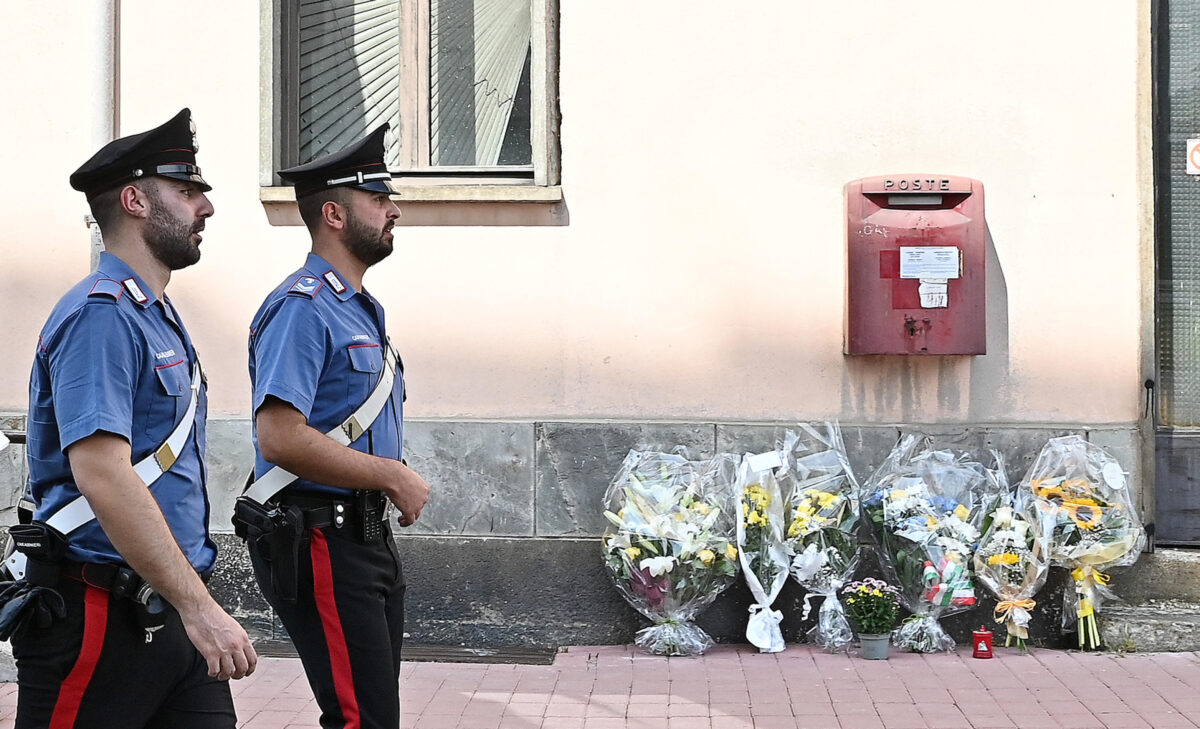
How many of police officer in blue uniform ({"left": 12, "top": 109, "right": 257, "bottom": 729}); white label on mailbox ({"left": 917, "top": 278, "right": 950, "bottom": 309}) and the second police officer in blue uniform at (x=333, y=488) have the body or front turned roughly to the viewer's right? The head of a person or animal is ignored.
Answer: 2

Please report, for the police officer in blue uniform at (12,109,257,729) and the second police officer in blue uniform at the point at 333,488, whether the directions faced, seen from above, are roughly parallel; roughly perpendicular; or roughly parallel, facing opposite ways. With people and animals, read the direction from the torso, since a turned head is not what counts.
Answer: roughly parallel

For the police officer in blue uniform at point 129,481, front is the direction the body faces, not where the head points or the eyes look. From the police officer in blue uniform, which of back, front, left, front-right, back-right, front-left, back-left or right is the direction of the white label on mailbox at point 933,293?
front-left

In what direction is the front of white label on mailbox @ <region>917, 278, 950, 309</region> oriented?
toward the camera

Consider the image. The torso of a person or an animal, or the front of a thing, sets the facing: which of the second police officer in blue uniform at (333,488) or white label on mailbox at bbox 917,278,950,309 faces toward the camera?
the white label on mailbox

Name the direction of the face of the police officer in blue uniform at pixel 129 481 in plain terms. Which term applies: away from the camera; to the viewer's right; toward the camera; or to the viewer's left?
to the viewer's right

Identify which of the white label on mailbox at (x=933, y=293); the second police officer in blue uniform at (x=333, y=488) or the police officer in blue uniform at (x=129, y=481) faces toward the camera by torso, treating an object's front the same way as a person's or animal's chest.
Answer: the white label on mailbox

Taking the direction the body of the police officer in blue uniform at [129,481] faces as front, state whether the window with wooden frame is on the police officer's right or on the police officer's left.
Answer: on the police officer's left

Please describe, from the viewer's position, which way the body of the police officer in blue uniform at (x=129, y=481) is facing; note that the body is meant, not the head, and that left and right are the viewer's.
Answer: facing to the right of the viewer

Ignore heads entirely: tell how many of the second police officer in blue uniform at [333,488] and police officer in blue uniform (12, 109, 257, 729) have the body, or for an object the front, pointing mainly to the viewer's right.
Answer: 2

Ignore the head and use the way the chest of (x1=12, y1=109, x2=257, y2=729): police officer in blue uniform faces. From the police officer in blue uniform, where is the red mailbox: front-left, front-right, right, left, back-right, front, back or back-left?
front-left

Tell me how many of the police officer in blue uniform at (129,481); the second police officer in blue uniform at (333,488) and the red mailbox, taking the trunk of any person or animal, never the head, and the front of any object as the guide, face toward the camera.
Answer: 1

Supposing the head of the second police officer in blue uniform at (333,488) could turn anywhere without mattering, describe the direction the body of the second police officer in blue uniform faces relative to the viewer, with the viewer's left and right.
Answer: facing to the right of the viewer

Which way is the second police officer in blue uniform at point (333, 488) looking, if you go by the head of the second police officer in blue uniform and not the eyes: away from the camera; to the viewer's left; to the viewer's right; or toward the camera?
to the viewer's right

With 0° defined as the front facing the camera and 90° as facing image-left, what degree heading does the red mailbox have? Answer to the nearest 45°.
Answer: approximately 0°
